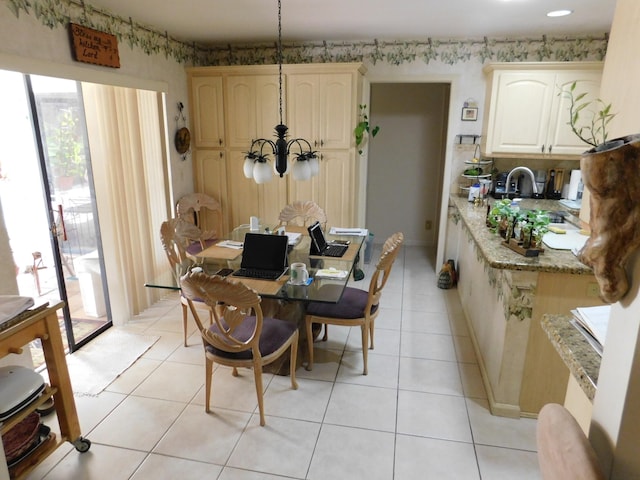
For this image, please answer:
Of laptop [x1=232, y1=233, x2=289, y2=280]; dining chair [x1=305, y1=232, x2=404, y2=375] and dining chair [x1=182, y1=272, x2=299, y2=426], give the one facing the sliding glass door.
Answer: dining chair [x1=305, y1=232, x2=404, y2=375]

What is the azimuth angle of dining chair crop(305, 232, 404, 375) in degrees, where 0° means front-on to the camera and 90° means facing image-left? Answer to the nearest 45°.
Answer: approximately 90°

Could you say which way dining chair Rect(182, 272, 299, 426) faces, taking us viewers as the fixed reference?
facing away from the viewer and to the right of the viewer

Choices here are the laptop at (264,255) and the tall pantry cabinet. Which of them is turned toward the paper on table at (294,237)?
the tall pantry cabinet

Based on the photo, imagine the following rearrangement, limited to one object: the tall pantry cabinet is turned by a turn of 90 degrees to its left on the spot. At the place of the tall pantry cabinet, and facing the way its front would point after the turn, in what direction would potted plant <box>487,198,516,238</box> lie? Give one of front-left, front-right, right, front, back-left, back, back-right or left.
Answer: front-right

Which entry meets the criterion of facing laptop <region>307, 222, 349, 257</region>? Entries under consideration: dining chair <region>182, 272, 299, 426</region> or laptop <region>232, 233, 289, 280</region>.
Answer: the dining chair

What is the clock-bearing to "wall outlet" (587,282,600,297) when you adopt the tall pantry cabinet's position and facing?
The wall outlet is roughly at 11 o'clock from the tall pantry cabinet.

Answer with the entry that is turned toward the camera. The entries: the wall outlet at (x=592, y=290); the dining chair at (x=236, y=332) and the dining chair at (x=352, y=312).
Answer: the wall outlet

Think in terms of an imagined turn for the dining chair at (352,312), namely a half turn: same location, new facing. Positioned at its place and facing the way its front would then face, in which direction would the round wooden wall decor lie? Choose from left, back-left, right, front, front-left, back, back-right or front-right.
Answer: back-left

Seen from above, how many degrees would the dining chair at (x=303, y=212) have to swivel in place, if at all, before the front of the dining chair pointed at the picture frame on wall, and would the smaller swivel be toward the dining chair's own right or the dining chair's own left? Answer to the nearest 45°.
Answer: approximately 90° to the dining chair's own left

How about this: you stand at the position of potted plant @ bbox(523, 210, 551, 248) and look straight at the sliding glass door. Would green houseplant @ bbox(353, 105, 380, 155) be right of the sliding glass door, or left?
right

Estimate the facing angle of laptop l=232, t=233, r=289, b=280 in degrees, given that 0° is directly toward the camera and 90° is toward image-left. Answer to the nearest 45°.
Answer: approximately 0°

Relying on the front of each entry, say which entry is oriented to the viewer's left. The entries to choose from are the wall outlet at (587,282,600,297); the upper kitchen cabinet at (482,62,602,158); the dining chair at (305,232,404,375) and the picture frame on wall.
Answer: the dining chair
